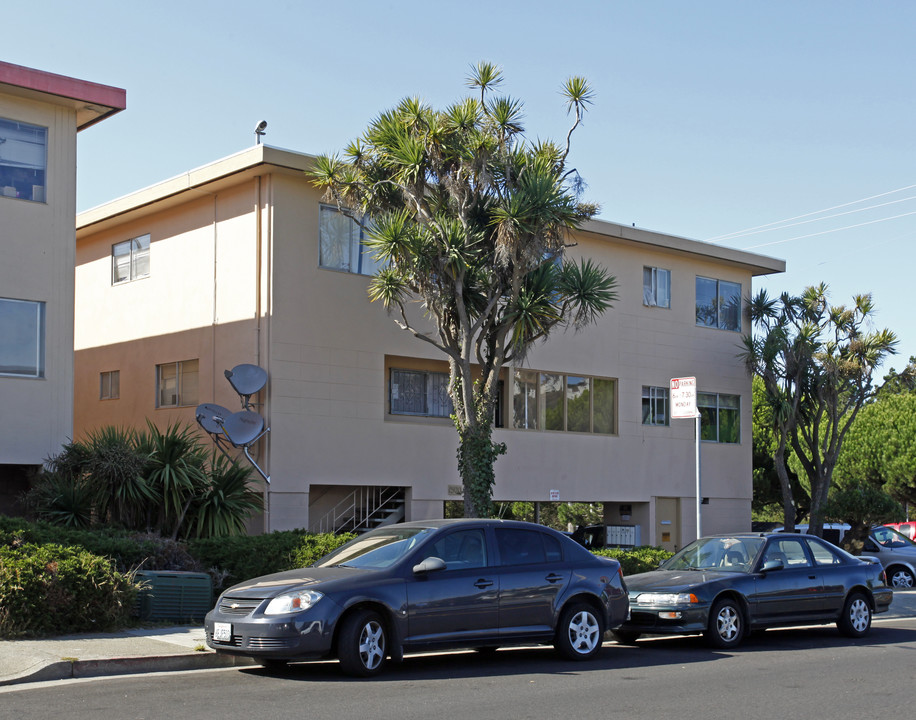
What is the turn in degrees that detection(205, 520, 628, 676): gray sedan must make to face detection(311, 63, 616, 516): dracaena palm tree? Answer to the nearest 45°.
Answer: approximately 135° to its right

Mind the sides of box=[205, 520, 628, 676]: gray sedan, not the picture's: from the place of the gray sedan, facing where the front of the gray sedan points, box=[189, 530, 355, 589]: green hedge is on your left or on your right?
on your right

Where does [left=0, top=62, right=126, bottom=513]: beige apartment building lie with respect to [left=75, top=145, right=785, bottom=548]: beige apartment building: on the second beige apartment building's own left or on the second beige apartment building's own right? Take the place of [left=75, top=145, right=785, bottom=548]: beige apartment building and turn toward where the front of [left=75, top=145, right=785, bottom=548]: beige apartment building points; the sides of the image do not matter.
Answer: on the second beige apartment building's own right

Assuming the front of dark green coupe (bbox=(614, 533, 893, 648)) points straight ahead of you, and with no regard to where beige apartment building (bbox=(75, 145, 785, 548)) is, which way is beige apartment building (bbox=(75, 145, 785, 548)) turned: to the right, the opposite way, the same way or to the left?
to the left

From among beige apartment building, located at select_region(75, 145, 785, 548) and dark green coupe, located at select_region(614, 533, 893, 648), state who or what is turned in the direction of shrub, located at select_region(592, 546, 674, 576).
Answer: the beige apartment building

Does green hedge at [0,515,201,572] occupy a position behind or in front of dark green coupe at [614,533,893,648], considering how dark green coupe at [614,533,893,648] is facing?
in front

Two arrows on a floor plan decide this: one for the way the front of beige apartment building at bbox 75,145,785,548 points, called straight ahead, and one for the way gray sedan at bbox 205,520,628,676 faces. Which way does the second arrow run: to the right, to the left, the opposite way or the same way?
to the right

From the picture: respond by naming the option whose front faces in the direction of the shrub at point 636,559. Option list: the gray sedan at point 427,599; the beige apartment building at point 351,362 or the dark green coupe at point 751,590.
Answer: the beige apartment building

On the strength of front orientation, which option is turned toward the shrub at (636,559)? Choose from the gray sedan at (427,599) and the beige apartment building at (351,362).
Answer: the beige apartment building

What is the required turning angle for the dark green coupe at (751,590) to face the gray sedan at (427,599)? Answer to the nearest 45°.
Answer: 0° — it already faces it

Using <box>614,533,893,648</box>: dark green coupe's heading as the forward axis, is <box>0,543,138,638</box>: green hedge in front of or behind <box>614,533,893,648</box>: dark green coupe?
in front

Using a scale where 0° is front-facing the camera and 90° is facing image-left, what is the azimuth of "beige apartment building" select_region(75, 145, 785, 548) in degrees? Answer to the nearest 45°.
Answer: approximately 315°

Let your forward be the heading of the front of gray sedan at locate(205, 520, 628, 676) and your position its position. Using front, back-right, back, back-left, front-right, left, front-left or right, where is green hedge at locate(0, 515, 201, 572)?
right
